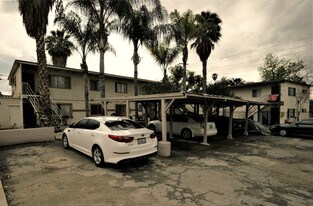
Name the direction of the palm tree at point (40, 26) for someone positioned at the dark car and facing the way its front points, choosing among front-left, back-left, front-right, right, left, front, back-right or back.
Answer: front-left

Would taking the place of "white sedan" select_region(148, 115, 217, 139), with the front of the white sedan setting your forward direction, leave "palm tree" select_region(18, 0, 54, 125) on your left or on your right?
on your left

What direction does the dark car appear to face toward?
to the viewer's left

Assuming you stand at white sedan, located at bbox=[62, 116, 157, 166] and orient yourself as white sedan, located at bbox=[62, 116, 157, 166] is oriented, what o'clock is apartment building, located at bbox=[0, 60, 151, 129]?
The apartment building is roughly at 1 o'clock from the white sedan.

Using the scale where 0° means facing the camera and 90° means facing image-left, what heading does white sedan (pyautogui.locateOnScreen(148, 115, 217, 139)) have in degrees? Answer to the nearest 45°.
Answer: approximately 135°

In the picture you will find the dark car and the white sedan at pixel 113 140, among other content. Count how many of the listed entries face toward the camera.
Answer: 0

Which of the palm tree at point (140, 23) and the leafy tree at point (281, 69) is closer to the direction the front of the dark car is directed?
the palm tree

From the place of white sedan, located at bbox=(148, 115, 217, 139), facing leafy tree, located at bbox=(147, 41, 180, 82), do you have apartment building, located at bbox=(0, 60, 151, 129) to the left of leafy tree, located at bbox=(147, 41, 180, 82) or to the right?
left

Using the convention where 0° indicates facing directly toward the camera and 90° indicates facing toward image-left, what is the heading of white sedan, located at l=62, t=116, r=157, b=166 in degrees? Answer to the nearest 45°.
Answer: approximately 135°

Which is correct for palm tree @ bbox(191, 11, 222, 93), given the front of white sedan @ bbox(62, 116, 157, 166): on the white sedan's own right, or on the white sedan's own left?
on the white sedan's own right
